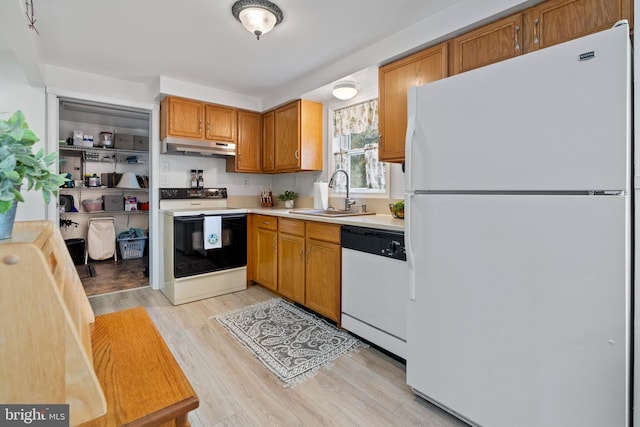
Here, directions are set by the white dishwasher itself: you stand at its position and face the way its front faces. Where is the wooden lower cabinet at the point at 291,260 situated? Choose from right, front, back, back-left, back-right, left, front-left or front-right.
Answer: right

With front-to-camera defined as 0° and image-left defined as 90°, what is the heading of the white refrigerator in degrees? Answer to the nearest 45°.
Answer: approximately 45°

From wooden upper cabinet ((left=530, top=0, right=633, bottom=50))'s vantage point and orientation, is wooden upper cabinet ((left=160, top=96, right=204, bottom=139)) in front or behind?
in front

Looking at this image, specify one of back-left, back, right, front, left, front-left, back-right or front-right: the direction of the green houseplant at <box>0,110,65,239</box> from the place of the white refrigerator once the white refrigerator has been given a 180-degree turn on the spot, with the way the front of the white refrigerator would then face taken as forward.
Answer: back

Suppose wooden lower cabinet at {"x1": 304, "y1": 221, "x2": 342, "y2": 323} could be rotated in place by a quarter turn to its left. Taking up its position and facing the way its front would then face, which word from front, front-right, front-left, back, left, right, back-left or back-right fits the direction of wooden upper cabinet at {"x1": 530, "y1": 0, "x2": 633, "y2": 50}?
front

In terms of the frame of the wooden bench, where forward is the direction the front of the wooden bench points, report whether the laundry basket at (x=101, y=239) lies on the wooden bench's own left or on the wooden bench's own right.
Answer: on the wooden bench's own left

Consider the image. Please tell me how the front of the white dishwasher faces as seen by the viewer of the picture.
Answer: facing the viewer and to the left of the viewer

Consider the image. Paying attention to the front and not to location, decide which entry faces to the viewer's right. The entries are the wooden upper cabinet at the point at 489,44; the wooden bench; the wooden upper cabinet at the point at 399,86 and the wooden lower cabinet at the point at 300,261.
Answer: the wooden bench

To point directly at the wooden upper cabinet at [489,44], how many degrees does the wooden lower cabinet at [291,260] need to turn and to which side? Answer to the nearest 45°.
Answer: approximately 90° to its left

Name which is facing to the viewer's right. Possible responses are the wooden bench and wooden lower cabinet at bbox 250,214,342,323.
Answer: the wooden bench

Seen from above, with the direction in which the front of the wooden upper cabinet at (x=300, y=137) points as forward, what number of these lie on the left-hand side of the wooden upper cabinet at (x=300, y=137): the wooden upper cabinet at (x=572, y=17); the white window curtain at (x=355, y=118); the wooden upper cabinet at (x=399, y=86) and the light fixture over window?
4

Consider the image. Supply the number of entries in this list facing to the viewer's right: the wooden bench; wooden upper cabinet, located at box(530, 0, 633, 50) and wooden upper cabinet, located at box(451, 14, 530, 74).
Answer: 1

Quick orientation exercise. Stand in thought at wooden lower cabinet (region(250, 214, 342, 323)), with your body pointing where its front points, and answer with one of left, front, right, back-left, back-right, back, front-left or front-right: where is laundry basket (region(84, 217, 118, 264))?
right

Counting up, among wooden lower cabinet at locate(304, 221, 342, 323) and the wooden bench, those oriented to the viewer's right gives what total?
1

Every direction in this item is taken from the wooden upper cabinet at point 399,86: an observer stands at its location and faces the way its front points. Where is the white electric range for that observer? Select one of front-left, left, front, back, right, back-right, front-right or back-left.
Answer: front-right

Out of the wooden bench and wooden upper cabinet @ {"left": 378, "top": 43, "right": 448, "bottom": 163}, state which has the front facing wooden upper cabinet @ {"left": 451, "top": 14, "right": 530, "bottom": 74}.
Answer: the wooden bench

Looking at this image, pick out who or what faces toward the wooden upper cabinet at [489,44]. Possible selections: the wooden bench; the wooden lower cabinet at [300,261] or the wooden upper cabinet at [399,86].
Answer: the wooden bench

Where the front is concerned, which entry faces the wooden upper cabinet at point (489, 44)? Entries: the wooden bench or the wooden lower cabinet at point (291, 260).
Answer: the wooden bench
